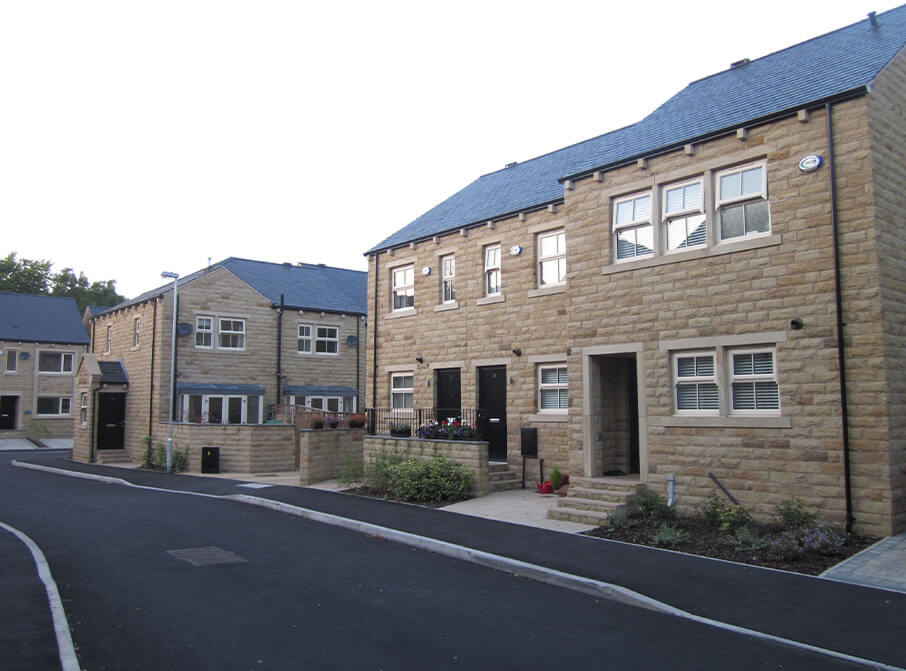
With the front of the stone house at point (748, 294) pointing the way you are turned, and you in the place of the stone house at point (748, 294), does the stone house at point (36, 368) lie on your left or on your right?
on your right

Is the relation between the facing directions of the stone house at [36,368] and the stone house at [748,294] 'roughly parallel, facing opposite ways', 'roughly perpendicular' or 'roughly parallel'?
roughly perpendicular

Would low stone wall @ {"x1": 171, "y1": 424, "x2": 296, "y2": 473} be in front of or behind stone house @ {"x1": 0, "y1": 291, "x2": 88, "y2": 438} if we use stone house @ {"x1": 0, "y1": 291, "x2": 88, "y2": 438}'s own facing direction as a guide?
in front

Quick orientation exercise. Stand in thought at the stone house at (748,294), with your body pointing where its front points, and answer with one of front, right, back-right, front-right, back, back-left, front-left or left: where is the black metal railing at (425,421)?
right

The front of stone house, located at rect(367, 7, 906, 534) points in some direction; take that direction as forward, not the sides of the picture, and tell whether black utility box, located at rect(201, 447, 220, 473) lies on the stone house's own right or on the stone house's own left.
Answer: on the stone house's own right

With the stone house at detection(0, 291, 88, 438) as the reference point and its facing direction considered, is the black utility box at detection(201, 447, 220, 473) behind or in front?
in front

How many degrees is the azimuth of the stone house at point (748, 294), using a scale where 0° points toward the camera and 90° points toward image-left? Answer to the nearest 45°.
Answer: approximately 45°

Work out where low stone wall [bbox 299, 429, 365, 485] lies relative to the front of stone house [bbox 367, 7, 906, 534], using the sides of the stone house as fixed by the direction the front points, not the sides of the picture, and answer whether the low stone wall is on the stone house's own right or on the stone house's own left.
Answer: on the stone house's own right
